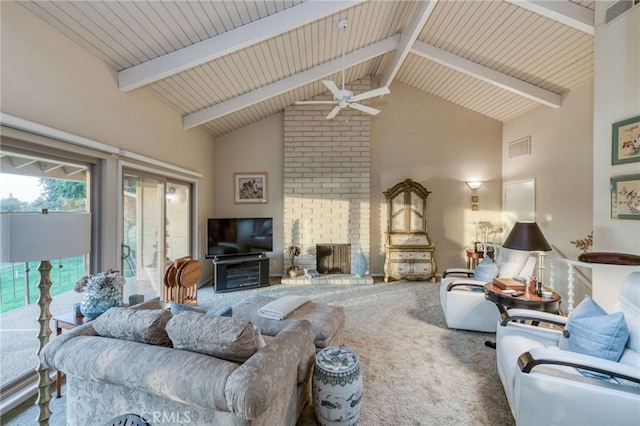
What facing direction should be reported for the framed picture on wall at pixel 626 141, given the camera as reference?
facing the viewer and to the left of the viewer

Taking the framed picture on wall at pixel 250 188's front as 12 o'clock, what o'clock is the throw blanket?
The throw blanket is roughly at 12 o'clock from the framed picture on wall.

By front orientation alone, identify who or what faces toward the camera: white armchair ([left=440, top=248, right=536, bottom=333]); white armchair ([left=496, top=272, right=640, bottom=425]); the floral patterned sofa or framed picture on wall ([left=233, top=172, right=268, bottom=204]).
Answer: the framed picture on wall

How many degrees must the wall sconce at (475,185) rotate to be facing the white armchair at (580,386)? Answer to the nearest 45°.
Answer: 0° — it already faces it

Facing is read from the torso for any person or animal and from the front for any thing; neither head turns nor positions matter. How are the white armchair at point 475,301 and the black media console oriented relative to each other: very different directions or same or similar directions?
very different directions

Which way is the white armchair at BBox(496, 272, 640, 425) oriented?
to the viewer's left

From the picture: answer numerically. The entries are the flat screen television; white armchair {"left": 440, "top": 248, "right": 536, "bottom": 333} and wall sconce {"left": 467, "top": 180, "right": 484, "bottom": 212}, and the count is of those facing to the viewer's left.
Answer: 1

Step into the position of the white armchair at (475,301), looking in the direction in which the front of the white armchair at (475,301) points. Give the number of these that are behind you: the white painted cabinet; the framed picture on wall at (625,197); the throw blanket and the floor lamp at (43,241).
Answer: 1

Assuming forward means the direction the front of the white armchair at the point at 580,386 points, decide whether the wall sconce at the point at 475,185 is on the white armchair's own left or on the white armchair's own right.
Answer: on the white armchair's own right

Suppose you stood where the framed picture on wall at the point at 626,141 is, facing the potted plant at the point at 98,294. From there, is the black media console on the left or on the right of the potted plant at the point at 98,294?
right

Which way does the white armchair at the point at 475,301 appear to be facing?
to the viewer's left

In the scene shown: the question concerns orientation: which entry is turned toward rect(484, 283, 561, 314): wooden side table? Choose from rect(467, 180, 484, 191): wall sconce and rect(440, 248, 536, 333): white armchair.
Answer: the wall sconce

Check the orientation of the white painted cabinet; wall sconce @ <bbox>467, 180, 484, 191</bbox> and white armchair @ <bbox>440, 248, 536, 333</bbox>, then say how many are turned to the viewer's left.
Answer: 1

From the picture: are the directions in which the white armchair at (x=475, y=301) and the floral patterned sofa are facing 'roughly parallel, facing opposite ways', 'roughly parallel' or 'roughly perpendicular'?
roughly perpendicular

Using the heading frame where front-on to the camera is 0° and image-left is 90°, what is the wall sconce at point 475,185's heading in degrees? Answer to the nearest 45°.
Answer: approximately 0°

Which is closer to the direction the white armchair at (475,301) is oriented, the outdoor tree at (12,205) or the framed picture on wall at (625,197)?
the outdoor tree

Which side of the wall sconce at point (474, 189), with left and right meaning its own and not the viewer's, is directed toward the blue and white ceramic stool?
front
